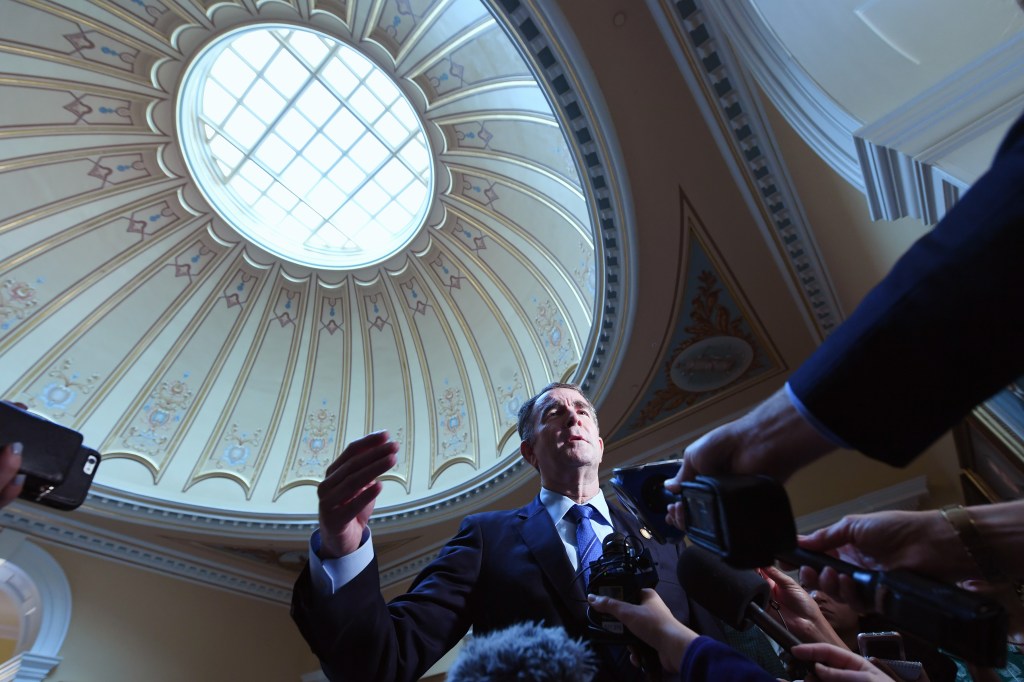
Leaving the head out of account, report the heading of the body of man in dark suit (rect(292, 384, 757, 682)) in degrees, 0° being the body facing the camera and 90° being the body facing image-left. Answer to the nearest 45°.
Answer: approximately 315°
